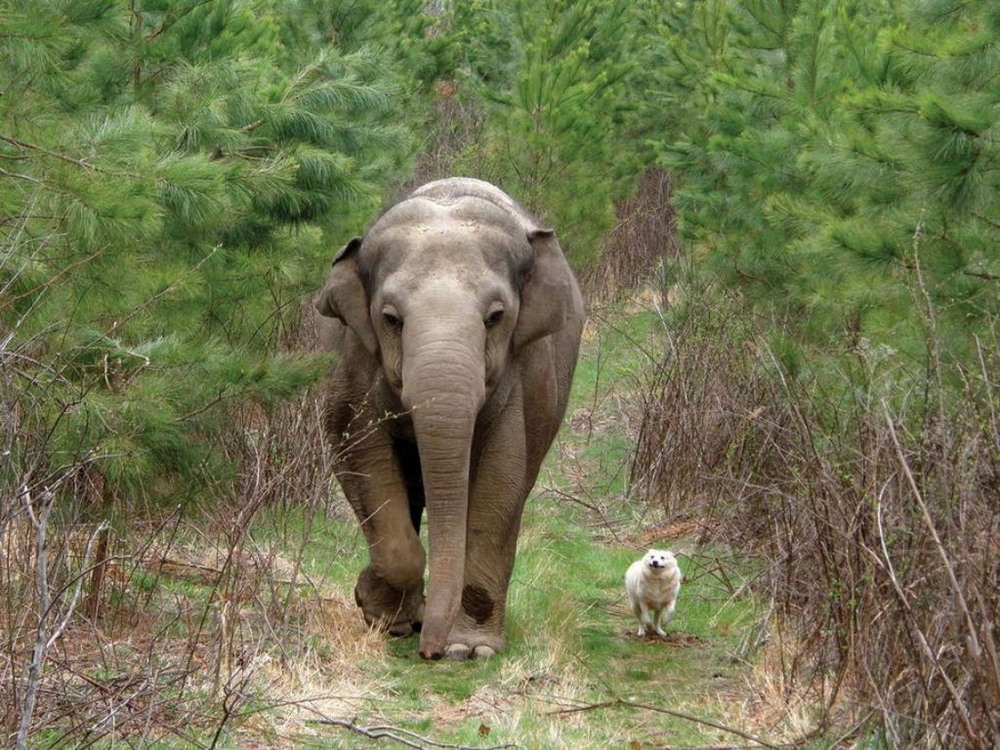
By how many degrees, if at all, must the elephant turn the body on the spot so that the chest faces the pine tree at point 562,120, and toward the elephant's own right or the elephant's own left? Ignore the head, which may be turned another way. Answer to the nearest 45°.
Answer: approximately 180°

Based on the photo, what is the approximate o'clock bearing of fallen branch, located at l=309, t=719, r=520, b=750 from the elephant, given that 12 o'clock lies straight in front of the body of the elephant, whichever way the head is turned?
The fallen branch is roughly at 12 o'clock from the elephant.

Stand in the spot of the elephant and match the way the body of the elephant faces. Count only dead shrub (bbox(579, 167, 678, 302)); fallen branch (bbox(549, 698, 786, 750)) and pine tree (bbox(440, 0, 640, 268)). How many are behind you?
2

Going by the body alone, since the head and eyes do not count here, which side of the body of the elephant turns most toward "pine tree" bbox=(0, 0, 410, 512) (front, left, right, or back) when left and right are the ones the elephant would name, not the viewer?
right

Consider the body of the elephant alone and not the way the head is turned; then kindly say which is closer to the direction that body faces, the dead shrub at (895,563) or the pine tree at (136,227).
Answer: the dead shrub

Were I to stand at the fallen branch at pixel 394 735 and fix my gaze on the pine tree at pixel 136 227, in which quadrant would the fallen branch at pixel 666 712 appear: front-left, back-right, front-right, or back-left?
back-right

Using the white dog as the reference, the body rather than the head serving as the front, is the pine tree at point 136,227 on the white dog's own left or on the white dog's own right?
on the white dog's own right

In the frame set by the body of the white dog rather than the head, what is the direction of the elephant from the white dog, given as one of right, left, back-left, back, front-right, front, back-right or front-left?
right

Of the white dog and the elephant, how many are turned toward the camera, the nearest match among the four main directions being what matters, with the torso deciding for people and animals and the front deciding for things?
2

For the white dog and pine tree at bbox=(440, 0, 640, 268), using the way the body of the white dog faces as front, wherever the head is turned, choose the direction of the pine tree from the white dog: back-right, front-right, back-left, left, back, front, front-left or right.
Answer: back

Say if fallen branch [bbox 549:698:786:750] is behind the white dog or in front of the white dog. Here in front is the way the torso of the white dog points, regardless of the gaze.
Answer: in front
